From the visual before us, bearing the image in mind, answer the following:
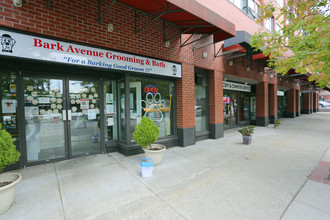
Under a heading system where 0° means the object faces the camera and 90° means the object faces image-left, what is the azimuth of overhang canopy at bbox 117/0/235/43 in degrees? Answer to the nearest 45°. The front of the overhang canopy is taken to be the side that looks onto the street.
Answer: approximately 315°

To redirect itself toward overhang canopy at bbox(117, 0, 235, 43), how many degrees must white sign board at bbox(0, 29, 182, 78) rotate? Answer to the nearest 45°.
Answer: approximately 45° to its left

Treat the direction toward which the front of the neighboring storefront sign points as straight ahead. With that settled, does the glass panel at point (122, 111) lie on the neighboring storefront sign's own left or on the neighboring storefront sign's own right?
on the neighboring storefront sign's own right

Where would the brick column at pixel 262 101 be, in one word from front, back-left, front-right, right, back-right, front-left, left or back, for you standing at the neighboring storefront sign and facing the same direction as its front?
left

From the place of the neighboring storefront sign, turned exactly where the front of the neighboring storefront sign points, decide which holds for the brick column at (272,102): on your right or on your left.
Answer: on your left

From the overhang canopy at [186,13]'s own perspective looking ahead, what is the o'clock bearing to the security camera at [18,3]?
The security camera is roughly at 4 o'clock from the overhang canopy.

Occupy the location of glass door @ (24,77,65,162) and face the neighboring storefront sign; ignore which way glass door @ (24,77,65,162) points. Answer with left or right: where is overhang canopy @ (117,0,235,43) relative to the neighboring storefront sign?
right

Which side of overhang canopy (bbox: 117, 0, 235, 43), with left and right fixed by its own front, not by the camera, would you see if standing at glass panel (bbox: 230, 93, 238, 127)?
left

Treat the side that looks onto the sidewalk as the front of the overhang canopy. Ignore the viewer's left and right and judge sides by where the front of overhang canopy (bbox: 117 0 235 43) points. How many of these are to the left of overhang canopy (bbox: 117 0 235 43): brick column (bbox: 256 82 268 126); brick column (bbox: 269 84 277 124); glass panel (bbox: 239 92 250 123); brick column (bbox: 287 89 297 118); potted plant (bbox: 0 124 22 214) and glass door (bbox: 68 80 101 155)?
4

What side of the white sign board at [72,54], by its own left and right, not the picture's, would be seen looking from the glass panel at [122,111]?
left

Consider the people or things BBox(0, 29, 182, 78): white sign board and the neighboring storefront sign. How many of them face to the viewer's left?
0
